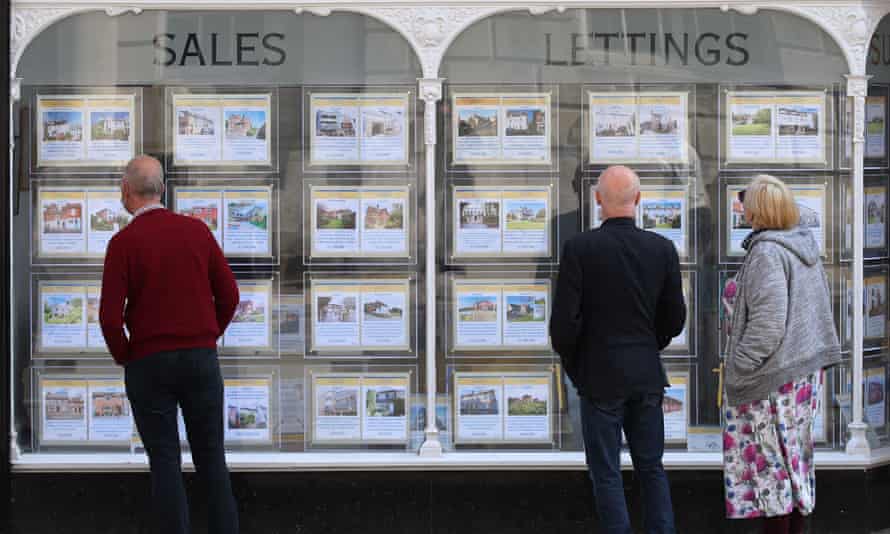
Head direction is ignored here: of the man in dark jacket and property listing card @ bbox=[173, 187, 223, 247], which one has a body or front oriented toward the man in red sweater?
the property listing card

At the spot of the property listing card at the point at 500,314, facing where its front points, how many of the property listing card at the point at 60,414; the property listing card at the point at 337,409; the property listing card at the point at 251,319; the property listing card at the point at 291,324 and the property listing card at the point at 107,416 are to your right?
5

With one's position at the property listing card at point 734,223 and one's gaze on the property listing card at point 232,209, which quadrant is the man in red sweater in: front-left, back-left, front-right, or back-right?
front-left

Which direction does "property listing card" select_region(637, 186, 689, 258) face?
toward the camera

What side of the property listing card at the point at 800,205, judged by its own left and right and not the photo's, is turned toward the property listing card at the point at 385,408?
right

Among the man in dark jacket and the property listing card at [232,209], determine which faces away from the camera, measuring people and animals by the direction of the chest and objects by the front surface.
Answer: the man in dark jacket

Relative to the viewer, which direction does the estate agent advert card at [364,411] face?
toward the camera

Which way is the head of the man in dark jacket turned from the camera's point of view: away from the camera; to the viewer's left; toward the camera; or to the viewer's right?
away from the camera

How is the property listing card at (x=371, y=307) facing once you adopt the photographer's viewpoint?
facing the viewer

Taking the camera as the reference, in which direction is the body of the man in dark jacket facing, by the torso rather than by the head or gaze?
away from the camera

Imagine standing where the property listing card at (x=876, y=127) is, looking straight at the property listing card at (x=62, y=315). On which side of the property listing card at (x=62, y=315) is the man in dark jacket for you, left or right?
left

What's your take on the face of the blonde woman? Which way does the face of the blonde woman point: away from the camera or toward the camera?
away from the camera

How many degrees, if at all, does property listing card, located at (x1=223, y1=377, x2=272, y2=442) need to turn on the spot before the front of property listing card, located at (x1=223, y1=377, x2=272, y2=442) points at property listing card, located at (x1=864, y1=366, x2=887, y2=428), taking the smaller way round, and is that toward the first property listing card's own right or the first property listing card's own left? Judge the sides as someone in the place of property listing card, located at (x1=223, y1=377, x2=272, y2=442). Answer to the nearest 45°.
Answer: approximately 90° to the first property listing card's own left

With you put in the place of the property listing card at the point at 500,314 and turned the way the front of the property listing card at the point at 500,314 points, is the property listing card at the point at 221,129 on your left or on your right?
on your right
